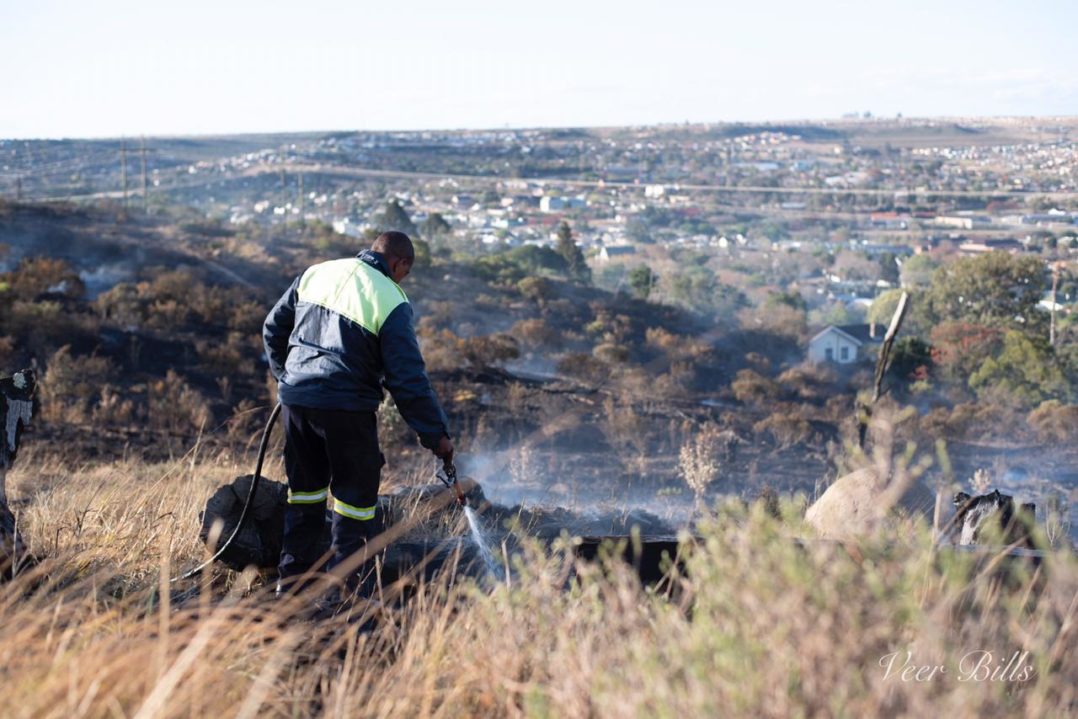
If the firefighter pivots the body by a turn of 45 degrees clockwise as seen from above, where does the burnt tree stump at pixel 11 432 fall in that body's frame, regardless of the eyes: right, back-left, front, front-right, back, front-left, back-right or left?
back

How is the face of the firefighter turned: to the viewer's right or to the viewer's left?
to the viewer's right

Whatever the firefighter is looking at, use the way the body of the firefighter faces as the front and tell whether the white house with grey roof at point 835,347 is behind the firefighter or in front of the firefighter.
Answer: in front

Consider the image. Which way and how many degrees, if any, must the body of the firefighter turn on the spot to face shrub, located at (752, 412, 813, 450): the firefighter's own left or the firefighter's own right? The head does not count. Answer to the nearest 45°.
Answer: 0° — they already face it

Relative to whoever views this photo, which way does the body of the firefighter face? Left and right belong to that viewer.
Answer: facing away from the viewer and to the right of the viewer

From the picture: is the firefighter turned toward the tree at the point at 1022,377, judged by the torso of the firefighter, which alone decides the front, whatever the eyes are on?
yes

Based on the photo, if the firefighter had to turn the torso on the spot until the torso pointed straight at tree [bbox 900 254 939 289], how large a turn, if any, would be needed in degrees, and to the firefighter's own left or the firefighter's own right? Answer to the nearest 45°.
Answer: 0° — they already face it

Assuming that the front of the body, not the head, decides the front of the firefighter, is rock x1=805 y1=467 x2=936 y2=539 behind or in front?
in front

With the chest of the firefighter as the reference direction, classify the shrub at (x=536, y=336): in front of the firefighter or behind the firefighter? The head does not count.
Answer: in front

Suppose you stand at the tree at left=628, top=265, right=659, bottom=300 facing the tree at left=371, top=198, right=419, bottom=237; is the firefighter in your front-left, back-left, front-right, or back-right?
back-left

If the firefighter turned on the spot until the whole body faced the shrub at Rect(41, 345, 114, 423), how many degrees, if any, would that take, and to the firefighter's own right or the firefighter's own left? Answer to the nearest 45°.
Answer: approximately 45° to the firefighter's own left

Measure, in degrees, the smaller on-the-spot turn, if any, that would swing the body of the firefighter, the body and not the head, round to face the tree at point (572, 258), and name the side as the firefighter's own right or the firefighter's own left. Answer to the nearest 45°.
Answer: approximately 45° to the firefighter's own left
